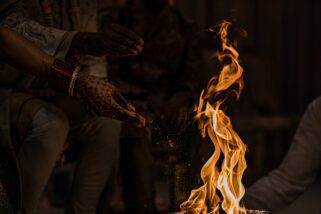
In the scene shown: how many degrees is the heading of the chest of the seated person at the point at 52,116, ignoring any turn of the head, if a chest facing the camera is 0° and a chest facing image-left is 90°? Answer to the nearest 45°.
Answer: approximately 315°

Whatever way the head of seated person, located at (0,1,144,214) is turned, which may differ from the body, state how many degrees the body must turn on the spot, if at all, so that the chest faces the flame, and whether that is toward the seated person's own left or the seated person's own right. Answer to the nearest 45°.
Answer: approximately 45° to the seated person's own left

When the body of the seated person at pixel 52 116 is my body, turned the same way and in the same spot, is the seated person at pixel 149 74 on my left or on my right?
on my left

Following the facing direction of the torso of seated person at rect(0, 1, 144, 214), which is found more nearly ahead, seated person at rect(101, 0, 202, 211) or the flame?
the flame
